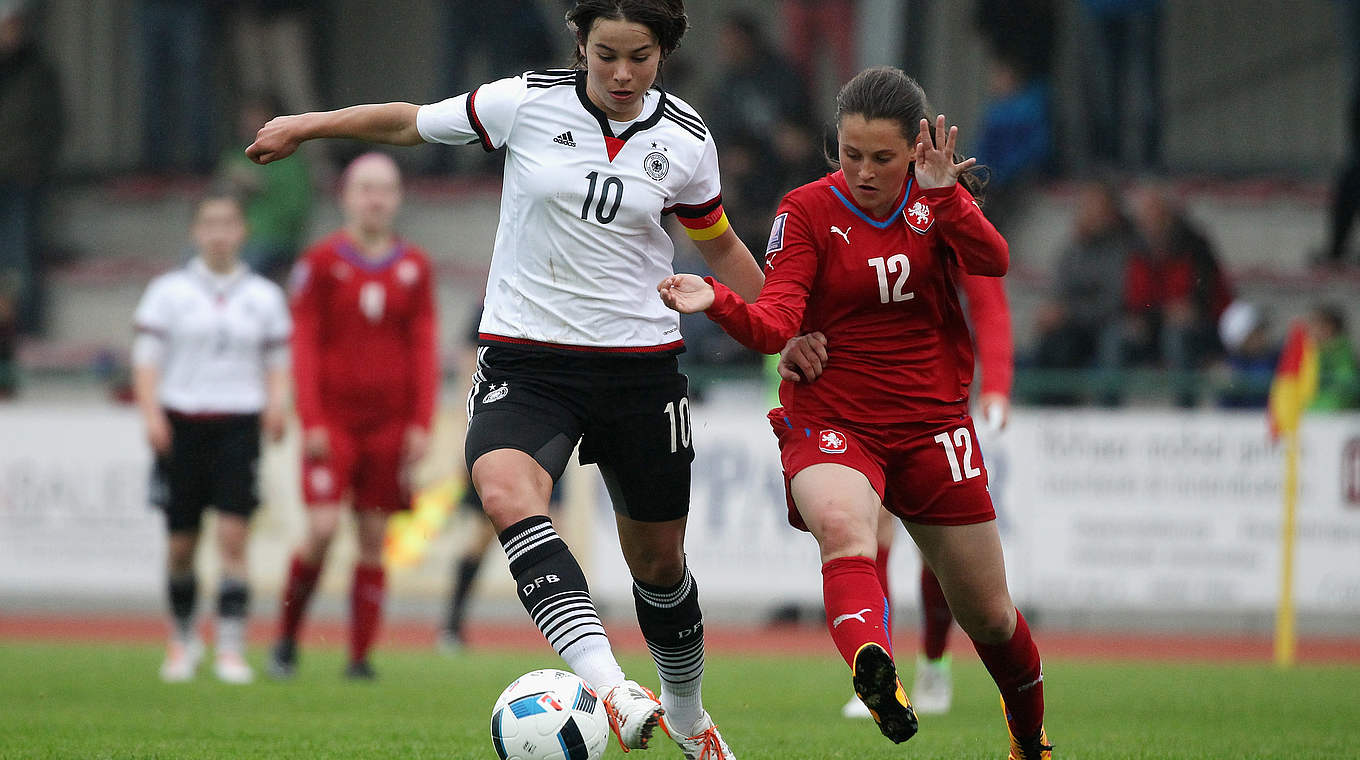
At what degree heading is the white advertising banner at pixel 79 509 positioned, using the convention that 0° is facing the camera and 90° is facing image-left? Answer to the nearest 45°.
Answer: approximately 0°

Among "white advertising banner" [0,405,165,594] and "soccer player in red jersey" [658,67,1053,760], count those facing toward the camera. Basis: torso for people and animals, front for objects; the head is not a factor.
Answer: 2

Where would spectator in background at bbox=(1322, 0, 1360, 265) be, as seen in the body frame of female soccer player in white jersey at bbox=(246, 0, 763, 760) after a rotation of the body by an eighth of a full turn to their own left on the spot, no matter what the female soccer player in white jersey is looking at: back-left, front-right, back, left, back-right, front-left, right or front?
left

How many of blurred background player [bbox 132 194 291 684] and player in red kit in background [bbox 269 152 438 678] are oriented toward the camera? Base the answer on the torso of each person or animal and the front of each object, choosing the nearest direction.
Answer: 2

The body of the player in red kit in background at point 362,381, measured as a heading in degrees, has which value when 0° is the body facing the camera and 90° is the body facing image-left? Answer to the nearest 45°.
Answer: approximately 0°

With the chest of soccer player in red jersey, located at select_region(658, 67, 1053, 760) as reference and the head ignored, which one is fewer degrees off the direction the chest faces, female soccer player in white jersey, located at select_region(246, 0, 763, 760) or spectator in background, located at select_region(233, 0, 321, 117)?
the female soccer player in white jersey
